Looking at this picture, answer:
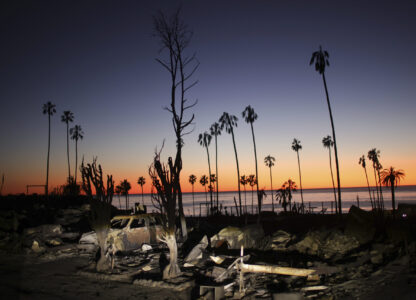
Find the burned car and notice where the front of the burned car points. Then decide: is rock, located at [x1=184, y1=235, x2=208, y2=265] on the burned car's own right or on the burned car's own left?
on the burned car's own left

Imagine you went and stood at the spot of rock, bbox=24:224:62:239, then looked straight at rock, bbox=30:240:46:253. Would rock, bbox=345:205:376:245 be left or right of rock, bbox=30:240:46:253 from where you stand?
left

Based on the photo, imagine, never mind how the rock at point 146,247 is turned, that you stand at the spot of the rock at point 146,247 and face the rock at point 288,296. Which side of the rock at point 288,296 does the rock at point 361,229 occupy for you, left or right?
left
